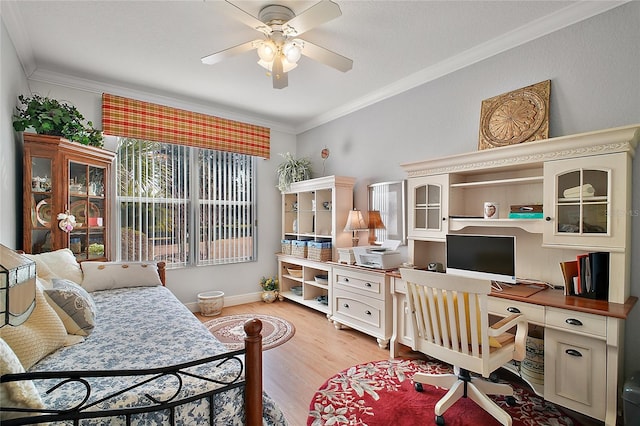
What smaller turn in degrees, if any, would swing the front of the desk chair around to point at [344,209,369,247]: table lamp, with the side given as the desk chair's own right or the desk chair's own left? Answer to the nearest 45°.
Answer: approximately 90° to the desk chair's own left

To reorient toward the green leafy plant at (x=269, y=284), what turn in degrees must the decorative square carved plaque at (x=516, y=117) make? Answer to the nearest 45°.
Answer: approximately 45° to its right

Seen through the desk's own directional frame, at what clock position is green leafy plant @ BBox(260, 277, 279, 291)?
The green leafy plant is roughly at 2 o'clock from the desk.

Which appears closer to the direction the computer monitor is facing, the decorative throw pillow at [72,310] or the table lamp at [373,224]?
the decorative throw pillow

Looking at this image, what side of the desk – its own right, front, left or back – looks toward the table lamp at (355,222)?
right

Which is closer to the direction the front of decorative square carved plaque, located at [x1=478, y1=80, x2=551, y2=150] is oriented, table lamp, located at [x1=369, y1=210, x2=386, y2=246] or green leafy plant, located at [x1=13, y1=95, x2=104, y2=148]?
the green leafy plant

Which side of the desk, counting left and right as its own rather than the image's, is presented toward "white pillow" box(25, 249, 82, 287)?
front

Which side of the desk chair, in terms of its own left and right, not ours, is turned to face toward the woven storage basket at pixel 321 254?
left

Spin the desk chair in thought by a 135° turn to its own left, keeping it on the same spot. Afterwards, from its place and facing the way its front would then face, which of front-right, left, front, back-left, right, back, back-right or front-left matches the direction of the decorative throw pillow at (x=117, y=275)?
front

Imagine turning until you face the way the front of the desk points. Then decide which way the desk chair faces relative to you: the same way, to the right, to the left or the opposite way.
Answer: the opposite way

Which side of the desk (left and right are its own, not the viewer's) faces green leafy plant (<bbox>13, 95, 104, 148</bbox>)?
front

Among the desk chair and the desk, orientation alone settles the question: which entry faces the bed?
the desk

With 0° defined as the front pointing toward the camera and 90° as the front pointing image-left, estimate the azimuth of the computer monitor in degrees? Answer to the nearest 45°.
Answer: approximately 45°

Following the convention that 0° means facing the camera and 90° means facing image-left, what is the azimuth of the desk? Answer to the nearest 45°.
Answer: approximately 45°

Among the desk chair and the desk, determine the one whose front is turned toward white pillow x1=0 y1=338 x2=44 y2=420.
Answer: the desk

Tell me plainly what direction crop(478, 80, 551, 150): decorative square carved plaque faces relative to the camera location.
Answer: facing the viewer and to the left of the viewer
